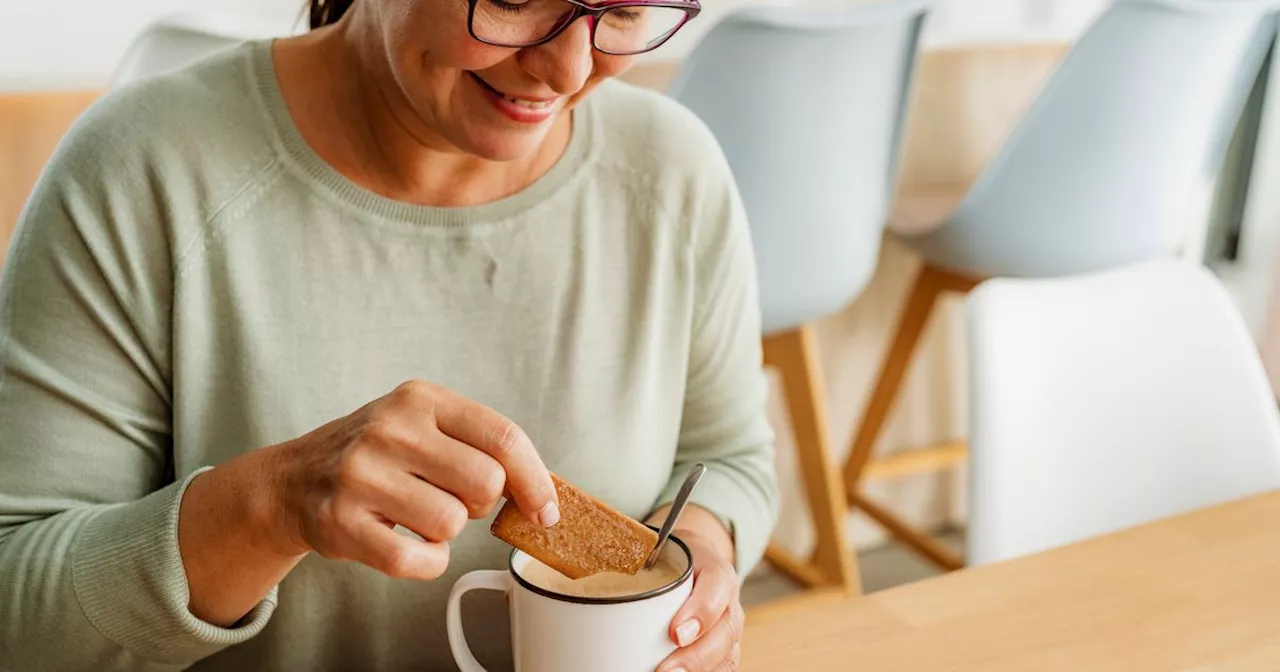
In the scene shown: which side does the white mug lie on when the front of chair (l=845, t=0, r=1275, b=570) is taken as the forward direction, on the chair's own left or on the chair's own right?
on the chair's own left

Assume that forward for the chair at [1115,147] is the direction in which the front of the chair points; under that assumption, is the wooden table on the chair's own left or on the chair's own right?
on the chair's own left

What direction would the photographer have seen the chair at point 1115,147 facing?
facing away from the viewer and to the left of the viewer
